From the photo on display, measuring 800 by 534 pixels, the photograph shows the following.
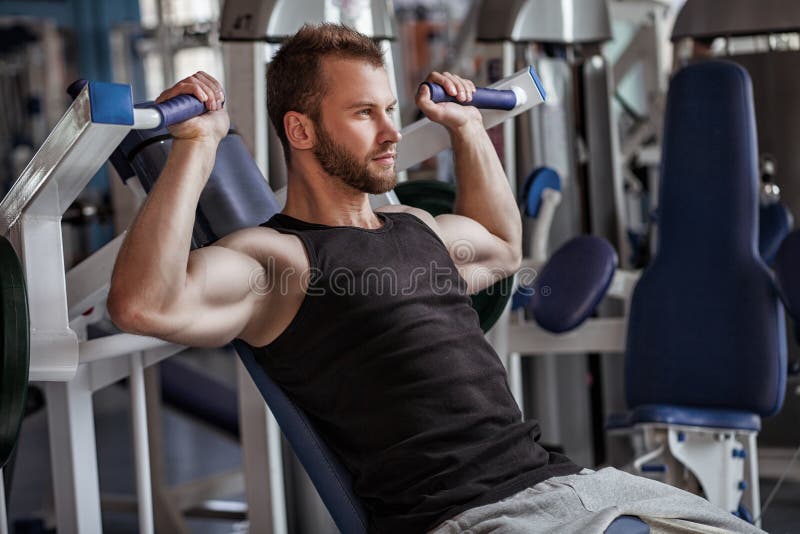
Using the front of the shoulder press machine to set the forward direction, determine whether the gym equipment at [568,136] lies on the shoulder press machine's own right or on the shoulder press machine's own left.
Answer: on the shoulder press machine's own left

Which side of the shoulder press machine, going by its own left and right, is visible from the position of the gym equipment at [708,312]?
left

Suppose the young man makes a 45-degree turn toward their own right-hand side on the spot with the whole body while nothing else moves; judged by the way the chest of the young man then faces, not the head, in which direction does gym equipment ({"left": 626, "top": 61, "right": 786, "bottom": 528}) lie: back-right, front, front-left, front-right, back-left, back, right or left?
back-left

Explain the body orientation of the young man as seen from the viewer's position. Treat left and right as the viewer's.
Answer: facing the viewer and to the right of the viewer

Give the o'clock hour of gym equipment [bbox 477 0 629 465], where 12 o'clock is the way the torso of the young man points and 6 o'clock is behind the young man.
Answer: The gym equipment is roughly at 8 o'clock from the young man.
